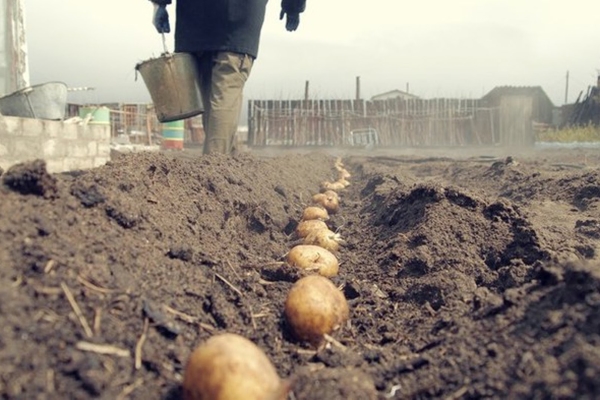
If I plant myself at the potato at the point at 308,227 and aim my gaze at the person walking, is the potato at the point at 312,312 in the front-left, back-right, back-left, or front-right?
back-left
